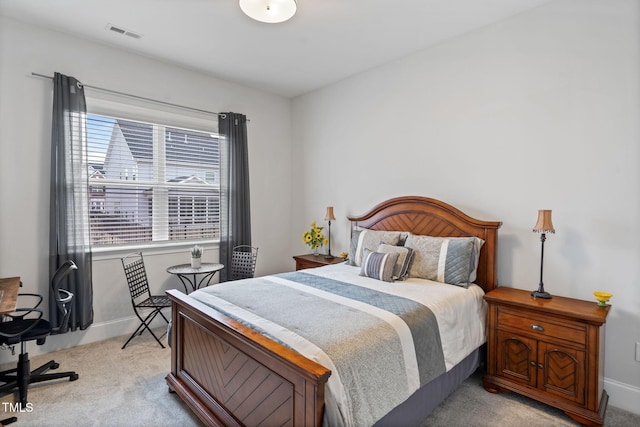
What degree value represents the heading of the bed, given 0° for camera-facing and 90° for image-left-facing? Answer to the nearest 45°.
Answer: approximately 45°

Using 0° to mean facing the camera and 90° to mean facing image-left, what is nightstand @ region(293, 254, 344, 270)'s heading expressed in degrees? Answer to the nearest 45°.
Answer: approximately 45°

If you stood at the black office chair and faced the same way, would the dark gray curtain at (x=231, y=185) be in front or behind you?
behind

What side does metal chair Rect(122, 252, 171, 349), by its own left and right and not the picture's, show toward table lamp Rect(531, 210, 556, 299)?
front

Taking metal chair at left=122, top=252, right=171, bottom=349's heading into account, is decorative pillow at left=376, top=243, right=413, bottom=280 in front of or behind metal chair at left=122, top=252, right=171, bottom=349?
in front

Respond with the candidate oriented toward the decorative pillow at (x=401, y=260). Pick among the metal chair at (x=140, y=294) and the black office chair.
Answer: the metal chair

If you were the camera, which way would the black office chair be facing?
facing to the left of the viewer

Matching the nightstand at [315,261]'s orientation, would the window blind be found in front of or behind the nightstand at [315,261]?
in front

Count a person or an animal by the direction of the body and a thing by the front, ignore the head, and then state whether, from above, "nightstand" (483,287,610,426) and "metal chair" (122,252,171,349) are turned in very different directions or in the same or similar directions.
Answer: very different directions

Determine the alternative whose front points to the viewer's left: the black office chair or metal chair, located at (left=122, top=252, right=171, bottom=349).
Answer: the black office chair

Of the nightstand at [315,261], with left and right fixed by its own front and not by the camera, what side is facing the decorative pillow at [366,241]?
left

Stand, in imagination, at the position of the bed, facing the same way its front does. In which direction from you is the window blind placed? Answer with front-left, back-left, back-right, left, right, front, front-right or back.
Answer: right
